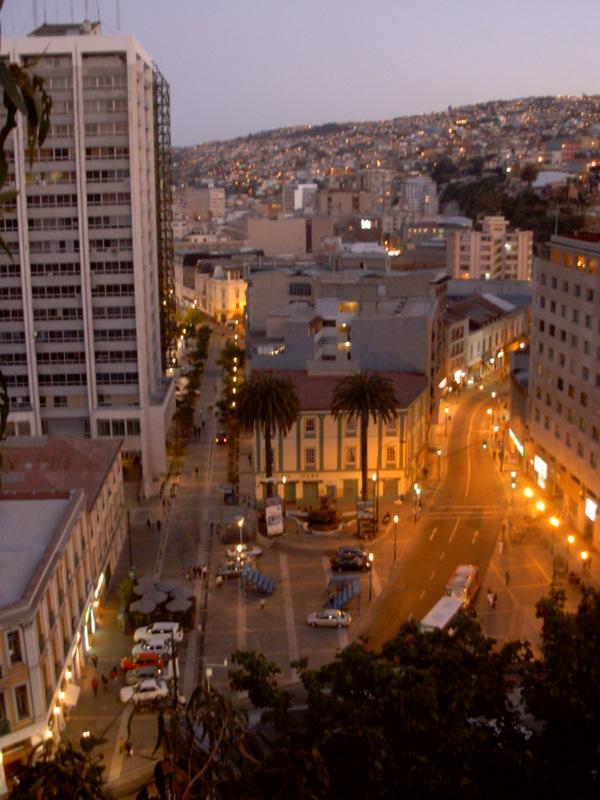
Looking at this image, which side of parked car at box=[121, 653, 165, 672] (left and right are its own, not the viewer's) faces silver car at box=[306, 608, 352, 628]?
back

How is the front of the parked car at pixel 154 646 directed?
to the viewer's left

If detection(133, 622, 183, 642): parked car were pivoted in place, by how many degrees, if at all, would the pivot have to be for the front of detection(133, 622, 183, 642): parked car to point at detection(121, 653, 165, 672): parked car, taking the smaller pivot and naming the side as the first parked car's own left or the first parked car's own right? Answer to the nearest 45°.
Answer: approximately 90° to the first parked car's own left

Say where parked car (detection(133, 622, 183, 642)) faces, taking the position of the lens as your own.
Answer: facing to the left of the viewer

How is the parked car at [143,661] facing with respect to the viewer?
to the viewer's left

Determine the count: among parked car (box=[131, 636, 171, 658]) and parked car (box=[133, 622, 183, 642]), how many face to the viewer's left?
2

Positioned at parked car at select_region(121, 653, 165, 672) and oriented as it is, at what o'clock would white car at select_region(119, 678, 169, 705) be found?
The white car is roughly at 9 o'clock from the parked car.
